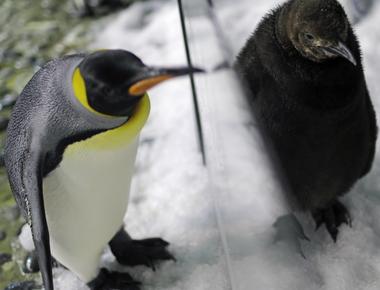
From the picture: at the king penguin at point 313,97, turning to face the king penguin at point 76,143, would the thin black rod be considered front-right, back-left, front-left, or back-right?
front-right

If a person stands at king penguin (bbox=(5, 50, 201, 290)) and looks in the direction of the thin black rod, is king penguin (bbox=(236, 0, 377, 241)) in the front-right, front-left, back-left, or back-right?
front-right

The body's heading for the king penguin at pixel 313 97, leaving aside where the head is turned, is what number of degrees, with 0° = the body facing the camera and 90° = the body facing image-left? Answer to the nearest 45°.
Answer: approximately 315°
